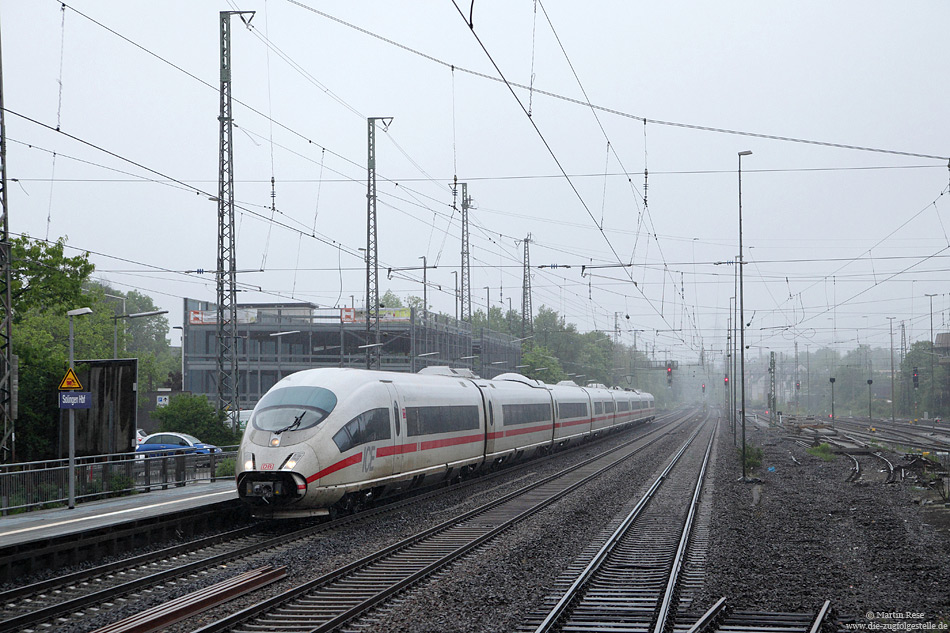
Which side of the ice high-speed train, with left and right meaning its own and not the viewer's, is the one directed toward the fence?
front

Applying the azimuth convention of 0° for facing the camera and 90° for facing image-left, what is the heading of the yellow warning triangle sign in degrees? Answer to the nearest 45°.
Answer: approximately 0°

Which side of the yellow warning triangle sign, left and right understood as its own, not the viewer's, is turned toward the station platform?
front

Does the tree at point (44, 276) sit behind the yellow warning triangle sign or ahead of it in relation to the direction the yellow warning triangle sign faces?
behind

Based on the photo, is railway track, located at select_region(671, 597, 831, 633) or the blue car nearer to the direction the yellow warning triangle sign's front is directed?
the railway track

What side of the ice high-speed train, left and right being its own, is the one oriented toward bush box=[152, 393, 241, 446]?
right

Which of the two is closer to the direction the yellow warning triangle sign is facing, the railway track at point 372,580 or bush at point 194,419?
the railway track

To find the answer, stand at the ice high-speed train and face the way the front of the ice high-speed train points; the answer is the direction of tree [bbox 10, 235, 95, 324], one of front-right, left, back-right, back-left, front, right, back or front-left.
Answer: right

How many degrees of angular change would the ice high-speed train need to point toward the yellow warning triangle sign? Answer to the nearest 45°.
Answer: approximately 45° to its right

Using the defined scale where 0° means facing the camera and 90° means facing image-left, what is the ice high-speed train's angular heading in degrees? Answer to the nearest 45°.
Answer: approximately 45°

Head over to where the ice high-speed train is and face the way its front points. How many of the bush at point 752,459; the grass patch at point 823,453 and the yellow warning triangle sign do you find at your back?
2
